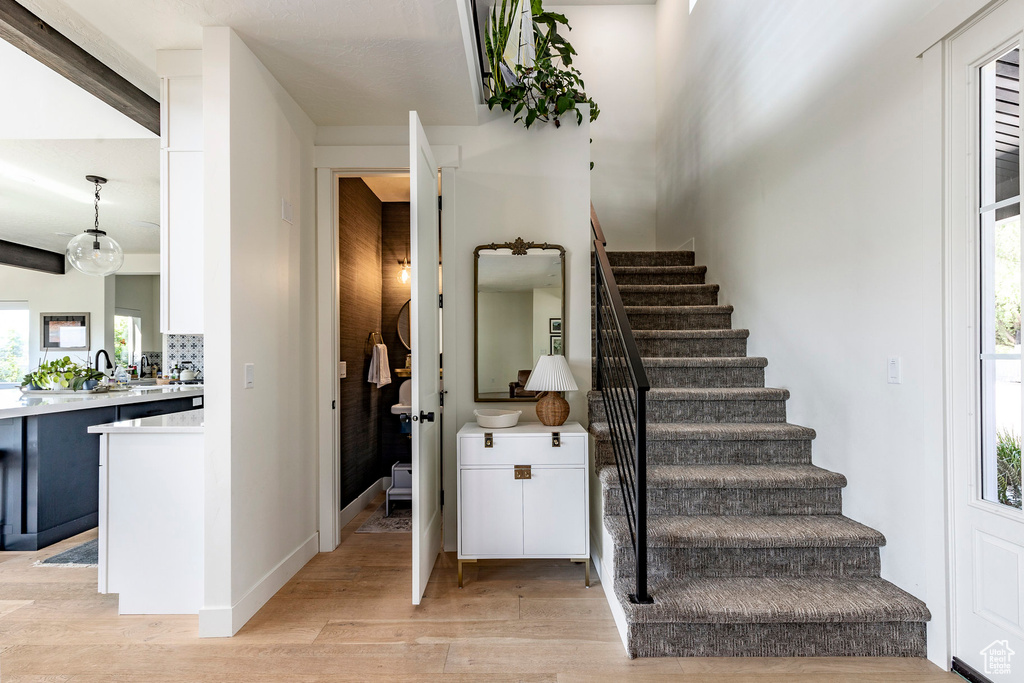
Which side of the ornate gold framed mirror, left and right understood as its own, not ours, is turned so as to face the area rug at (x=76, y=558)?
right

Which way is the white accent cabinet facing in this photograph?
toward the camera

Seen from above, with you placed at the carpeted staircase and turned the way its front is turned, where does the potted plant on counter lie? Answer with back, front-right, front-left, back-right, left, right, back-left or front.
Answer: right

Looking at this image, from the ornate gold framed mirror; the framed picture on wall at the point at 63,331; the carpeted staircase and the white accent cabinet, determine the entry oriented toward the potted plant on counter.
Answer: the framed picture on wall

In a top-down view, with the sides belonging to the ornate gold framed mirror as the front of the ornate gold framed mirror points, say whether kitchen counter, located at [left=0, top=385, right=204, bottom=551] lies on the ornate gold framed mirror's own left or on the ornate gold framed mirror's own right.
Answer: on the ornate gold framed mirror's own right

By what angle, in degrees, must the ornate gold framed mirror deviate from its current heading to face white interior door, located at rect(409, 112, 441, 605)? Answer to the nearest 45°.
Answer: approximately 45° to its right

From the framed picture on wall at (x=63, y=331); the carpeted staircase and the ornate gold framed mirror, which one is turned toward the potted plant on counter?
the framed picture on wall

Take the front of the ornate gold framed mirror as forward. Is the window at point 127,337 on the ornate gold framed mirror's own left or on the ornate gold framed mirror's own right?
on the ornate gold framed mirror's own right

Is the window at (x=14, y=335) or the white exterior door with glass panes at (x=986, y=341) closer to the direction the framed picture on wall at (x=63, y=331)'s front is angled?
the white exterior door with glass panes

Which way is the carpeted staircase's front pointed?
toward the camera
